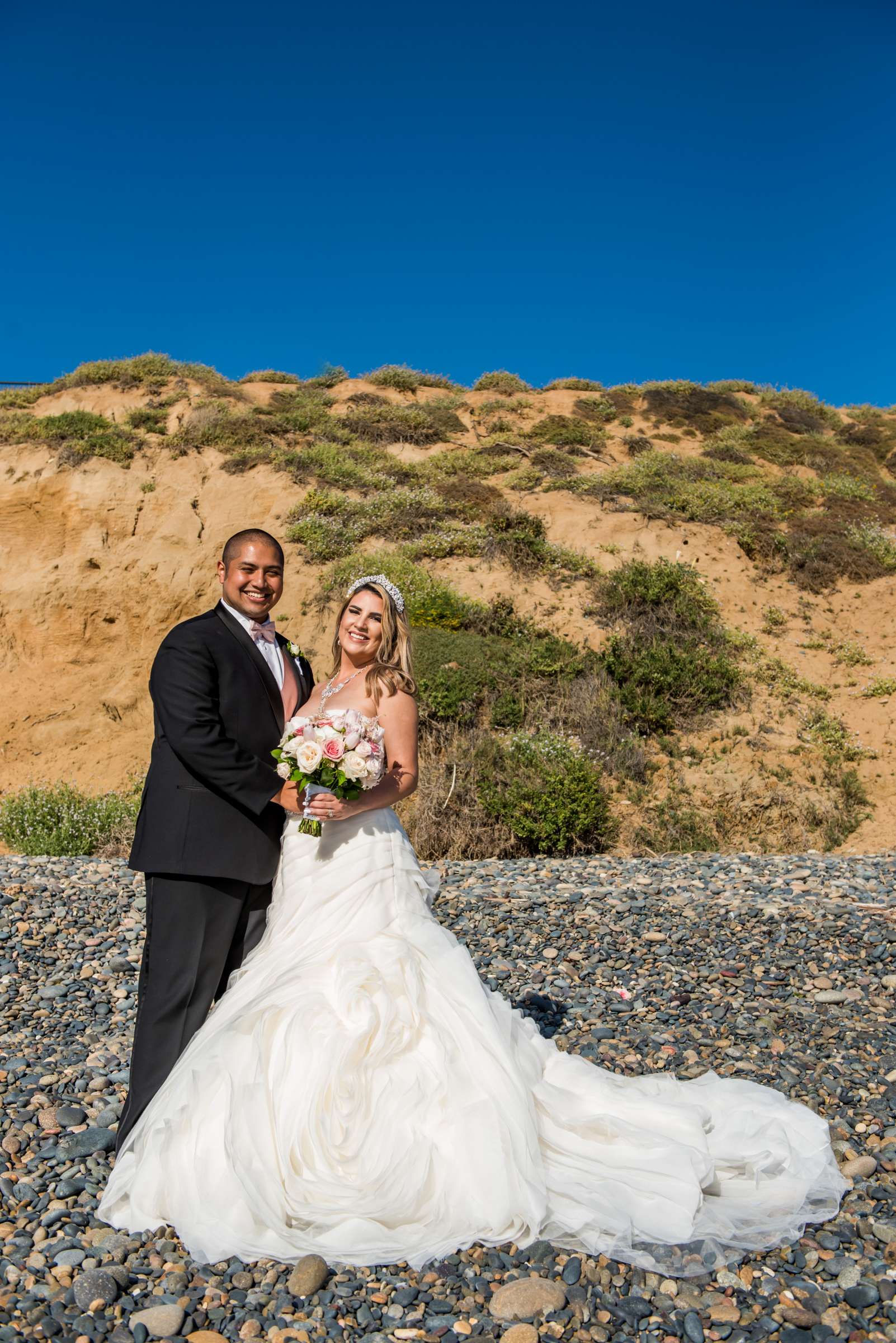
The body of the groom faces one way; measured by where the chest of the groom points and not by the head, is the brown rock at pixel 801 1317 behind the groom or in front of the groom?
in front

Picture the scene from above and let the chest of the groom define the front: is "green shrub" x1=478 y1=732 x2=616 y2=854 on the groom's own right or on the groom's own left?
on the groom's own left

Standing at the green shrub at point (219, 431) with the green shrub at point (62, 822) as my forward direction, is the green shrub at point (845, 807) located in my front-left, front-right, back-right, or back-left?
front-left

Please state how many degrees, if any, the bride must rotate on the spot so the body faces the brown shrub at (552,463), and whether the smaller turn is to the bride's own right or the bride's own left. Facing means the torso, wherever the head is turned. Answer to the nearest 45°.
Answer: approximately 135° to the bride's own right

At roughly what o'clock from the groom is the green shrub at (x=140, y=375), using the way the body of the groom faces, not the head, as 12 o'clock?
The green shrub is roughly at 7 o'clock from the groom.

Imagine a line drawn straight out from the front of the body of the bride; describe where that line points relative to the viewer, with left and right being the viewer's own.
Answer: facing the viewer and to the left of the viewer

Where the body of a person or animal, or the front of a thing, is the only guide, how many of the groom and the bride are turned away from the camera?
0

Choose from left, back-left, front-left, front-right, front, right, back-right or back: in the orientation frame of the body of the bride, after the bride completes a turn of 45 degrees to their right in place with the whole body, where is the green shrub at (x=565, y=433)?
right

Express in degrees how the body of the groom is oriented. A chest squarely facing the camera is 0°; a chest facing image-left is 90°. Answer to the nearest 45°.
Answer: approximately 315°

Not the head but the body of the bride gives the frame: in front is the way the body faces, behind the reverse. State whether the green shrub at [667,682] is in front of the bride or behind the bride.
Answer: behind

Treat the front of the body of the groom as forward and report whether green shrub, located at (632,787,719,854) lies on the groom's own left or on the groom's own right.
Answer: on the groom's own left

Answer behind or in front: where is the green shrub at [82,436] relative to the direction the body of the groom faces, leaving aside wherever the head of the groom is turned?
behind

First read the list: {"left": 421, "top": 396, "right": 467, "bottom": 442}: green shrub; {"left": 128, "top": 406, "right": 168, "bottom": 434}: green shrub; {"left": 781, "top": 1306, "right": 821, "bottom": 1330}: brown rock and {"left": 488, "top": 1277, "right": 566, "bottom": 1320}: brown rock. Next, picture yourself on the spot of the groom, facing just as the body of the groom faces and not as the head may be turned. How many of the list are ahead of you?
2

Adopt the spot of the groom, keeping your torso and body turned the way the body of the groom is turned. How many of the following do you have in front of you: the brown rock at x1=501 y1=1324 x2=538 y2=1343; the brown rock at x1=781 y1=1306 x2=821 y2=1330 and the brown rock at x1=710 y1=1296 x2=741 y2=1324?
3

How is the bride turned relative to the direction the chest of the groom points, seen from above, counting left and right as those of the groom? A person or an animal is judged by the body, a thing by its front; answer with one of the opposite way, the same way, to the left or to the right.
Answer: to the right

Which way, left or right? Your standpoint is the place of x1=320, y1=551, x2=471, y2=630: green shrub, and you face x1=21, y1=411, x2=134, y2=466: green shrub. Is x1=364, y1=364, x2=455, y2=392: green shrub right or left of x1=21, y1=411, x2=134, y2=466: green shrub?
right

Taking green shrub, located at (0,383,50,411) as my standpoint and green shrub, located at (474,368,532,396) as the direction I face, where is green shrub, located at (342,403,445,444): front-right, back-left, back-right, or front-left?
front-right
